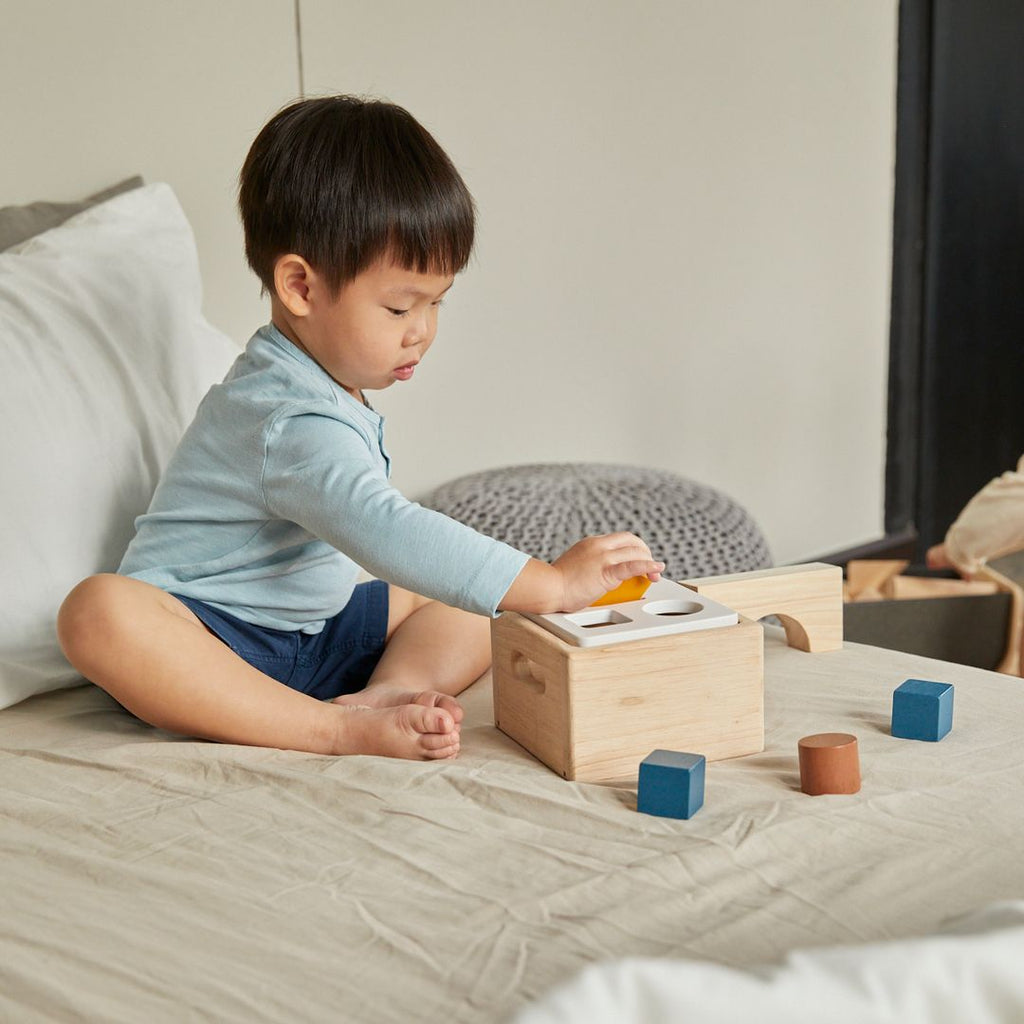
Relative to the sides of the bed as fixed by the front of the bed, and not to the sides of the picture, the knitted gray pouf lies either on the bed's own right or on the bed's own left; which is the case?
on the bed's own left

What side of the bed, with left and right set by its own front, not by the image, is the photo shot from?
right

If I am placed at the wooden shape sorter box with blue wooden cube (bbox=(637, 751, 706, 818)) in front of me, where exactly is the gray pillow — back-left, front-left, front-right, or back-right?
back-right

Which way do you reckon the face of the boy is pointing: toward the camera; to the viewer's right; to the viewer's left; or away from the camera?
to the viewer's right

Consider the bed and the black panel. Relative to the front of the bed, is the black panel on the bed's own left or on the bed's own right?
on the bed's own left
